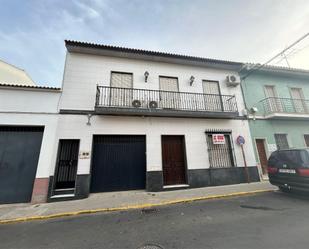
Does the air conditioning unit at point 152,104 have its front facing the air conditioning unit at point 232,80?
no

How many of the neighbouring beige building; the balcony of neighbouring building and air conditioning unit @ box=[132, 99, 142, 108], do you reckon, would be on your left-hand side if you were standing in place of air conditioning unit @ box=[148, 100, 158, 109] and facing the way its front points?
1

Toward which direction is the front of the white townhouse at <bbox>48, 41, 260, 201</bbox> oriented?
toward the camera

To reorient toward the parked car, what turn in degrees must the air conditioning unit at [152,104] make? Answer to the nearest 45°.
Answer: approximately 90° to its left

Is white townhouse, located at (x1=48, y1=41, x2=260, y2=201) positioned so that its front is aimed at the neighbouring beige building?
no

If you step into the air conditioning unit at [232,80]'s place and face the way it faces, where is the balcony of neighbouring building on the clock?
The balcony of neighbouring building is roughly at 9 o'clock from the air conditioning unit.

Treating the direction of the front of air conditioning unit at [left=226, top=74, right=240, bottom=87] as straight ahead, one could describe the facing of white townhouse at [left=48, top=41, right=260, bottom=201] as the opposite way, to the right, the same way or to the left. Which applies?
the same way

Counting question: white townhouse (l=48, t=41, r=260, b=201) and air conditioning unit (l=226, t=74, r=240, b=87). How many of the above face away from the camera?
0

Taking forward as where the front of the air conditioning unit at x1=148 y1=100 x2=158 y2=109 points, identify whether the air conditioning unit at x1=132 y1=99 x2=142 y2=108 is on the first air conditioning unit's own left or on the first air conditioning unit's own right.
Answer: on the first air conditioning unit's own right

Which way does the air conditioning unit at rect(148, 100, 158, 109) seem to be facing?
toward the camera

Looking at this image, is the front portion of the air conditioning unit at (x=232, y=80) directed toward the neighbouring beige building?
no

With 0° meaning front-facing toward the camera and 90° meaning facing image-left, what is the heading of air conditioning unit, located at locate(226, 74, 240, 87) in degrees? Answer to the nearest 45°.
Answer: approximately 315°

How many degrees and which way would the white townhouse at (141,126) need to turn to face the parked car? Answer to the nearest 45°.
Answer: approximately 90° to its left

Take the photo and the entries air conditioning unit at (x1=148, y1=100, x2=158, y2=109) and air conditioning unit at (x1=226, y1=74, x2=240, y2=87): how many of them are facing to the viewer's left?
0

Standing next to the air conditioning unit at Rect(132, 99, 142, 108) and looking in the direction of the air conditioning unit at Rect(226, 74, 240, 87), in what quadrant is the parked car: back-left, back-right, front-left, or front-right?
front-right
